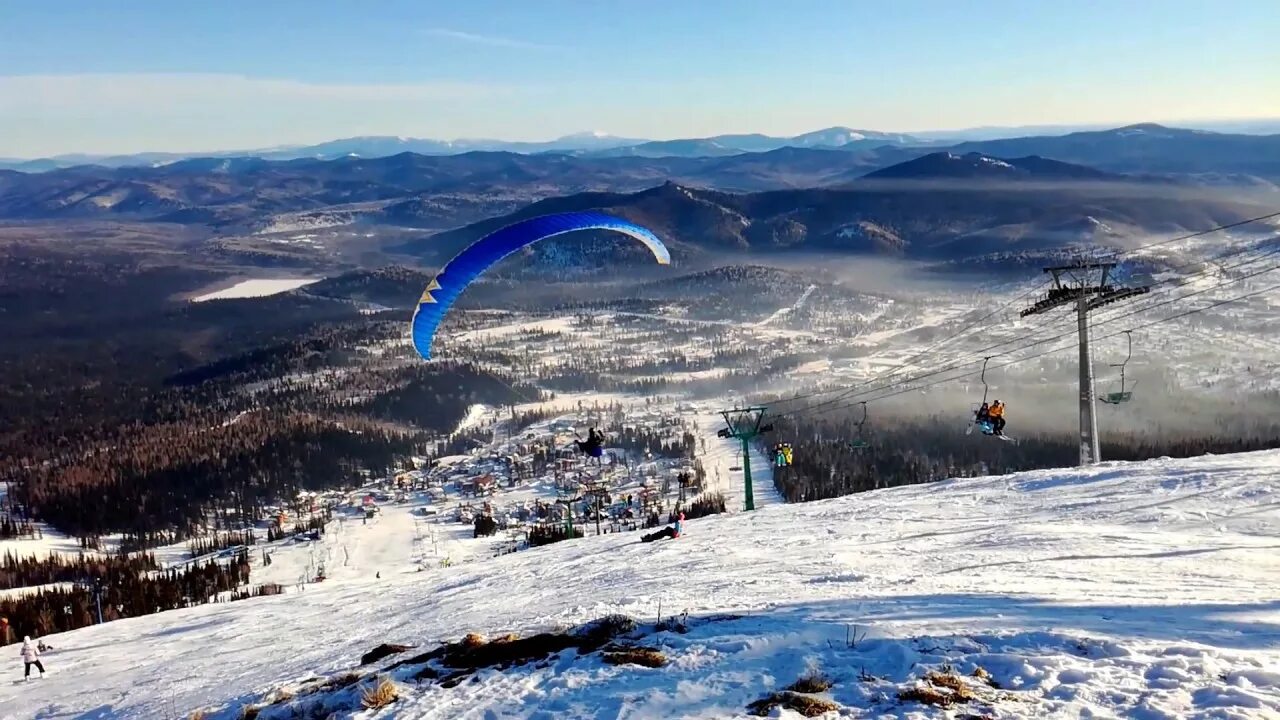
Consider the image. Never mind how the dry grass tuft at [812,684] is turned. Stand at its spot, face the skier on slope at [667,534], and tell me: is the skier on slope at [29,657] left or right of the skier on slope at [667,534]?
left

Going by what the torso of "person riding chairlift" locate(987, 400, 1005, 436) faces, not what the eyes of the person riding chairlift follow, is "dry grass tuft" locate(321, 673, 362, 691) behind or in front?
in front

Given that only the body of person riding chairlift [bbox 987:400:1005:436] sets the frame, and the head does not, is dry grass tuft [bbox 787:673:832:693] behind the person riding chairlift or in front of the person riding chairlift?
in front

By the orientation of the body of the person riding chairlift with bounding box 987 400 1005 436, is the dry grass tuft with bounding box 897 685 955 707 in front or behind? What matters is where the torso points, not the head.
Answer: in front

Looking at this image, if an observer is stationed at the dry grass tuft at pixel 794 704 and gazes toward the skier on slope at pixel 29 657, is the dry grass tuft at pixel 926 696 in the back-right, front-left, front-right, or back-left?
back-right
